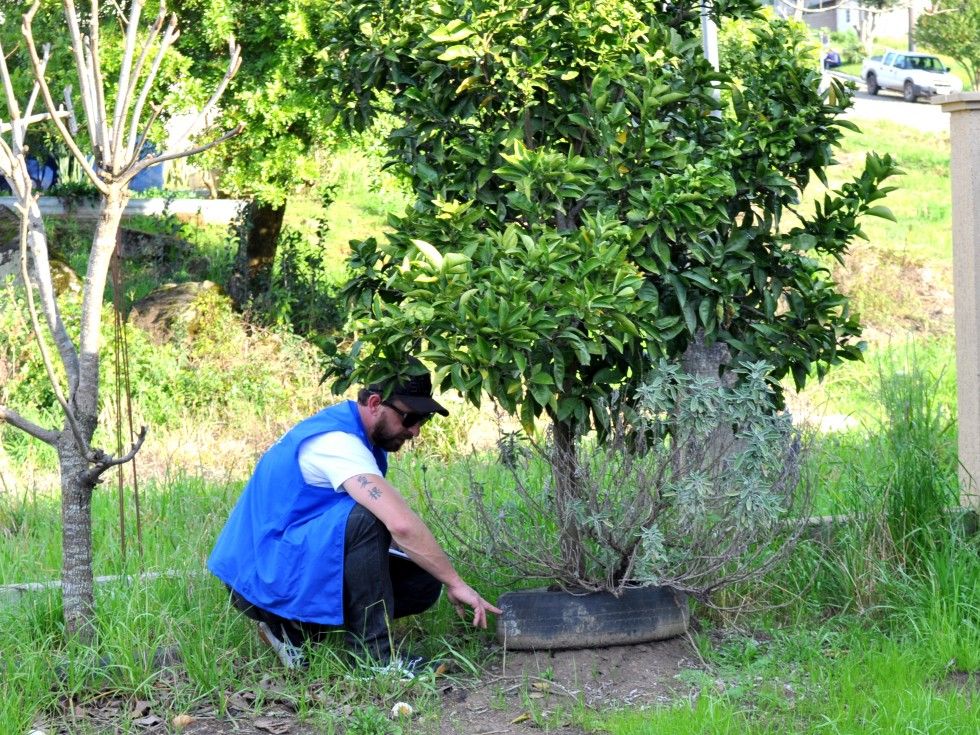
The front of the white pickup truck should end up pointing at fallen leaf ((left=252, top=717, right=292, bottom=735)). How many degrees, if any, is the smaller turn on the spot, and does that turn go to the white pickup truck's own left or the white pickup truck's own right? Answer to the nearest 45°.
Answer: approximately 45° to the white pickup truck's own right

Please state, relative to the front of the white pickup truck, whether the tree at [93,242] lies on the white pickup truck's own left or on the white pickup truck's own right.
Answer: on the white pickup truck's own right

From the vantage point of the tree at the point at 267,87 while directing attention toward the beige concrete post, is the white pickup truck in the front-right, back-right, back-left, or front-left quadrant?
back-left

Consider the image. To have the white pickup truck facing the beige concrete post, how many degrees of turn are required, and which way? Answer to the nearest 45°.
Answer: approximately 45° to its right

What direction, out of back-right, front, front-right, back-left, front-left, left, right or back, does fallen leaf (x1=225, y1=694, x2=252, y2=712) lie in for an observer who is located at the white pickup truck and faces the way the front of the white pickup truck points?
front-right

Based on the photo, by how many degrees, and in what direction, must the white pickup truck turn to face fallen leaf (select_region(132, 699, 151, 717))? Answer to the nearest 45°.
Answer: approximately 45° to its right

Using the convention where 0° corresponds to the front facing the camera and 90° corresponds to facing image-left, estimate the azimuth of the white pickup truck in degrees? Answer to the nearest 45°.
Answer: approximately 315°
